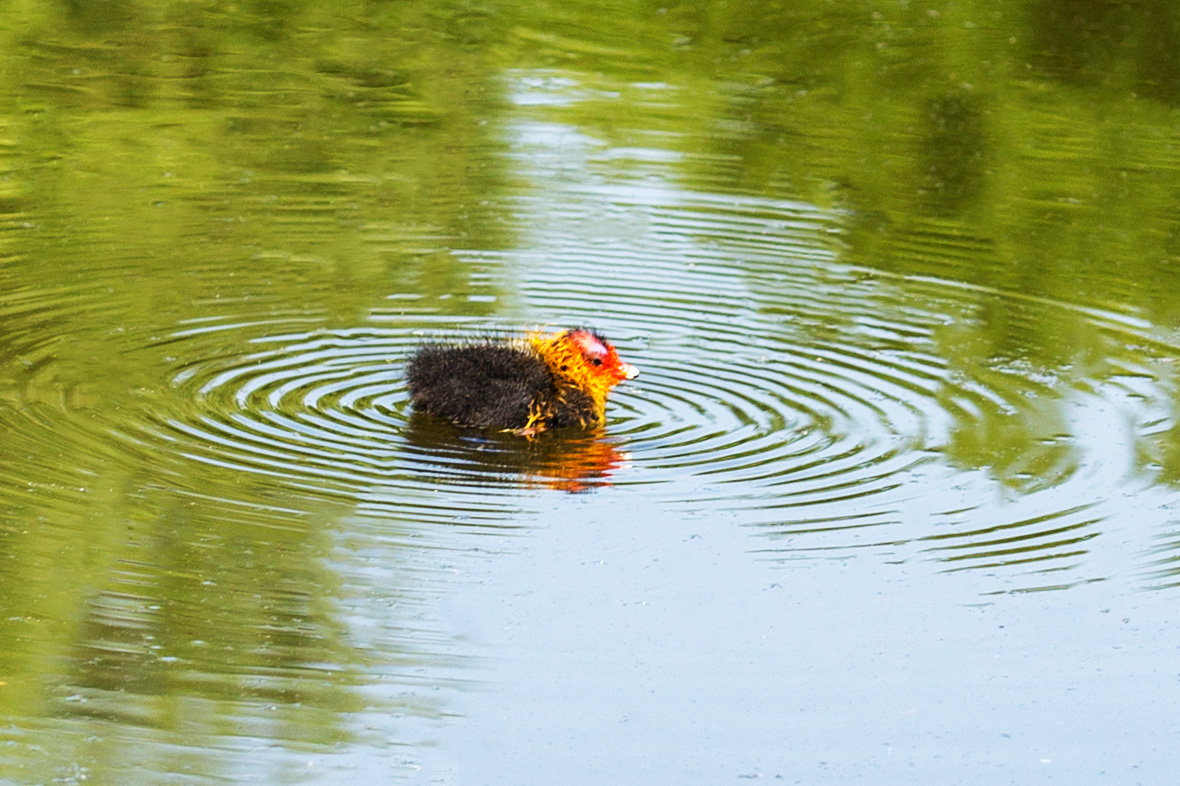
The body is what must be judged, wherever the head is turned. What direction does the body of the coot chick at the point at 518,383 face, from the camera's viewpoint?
to the viewer's right
